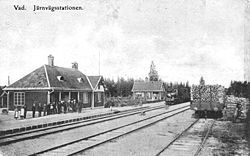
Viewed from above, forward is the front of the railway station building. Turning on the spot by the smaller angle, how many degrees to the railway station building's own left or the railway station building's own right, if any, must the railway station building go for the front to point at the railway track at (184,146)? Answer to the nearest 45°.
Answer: approximately 45° to the railway station building's own right

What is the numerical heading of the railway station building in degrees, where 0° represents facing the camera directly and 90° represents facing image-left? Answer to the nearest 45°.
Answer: approximately 315°

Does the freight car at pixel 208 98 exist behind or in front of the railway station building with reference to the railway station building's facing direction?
in front
